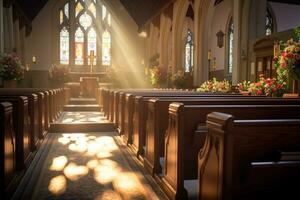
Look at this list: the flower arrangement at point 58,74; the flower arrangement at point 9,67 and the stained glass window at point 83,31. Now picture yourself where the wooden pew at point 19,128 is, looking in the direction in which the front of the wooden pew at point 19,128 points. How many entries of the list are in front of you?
3

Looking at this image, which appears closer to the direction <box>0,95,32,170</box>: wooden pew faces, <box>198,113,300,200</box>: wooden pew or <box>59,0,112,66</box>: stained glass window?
the stained glass window

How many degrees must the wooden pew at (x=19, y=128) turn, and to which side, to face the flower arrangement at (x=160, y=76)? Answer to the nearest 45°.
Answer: approximately 45° to its right

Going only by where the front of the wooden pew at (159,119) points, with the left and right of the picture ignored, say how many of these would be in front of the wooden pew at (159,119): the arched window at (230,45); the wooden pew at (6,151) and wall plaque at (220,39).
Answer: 2

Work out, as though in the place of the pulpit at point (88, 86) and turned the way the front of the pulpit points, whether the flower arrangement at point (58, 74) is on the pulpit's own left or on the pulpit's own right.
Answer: on the pulpit's own right

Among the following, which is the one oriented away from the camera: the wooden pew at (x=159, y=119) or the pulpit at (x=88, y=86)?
the wooden pew

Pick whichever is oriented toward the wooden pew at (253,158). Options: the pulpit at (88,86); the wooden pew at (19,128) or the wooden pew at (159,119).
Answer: the pulpit

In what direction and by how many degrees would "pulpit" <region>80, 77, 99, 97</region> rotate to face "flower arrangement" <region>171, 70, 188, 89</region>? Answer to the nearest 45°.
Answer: approximately 45° to its left

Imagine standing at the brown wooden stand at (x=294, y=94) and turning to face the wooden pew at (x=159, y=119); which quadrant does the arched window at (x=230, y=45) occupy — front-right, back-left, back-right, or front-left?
back-right

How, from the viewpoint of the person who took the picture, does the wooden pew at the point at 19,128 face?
facing away from the viewer

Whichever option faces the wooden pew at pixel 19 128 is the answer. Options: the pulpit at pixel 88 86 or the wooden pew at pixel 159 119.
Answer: the pulpit

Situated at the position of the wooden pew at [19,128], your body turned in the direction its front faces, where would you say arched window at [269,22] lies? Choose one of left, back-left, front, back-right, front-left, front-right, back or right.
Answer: front-right

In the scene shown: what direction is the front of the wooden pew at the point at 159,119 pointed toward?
away from the camera
